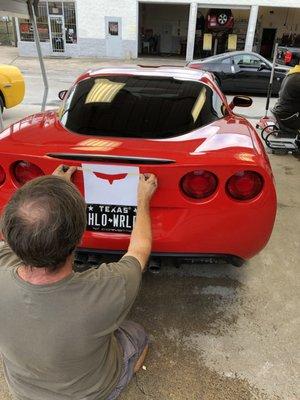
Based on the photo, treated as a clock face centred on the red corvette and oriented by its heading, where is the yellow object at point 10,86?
The yellow object is roughly at 11 o'clock from the red corvette.

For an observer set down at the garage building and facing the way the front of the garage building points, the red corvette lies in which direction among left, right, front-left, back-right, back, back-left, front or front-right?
front

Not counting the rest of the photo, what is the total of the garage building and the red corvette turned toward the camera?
1

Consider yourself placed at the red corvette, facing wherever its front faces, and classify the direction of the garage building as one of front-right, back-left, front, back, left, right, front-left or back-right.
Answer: front

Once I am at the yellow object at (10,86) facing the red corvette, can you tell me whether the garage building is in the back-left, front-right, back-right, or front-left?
back-left

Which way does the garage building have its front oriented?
toward the camera

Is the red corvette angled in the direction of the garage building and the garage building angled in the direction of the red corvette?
yes

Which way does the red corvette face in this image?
away from the camera

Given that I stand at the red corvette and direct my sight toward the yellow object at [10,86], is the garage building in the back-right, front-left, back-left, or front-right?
front-right

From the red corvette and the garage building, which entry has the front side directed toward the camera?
the garage building

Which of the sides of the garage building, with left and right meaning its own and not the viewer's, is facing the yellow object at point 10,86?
front

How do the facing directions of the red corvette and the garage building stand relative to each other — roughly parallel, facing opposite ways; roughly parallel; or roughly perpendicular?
roughly parallel, facing opposite ways
